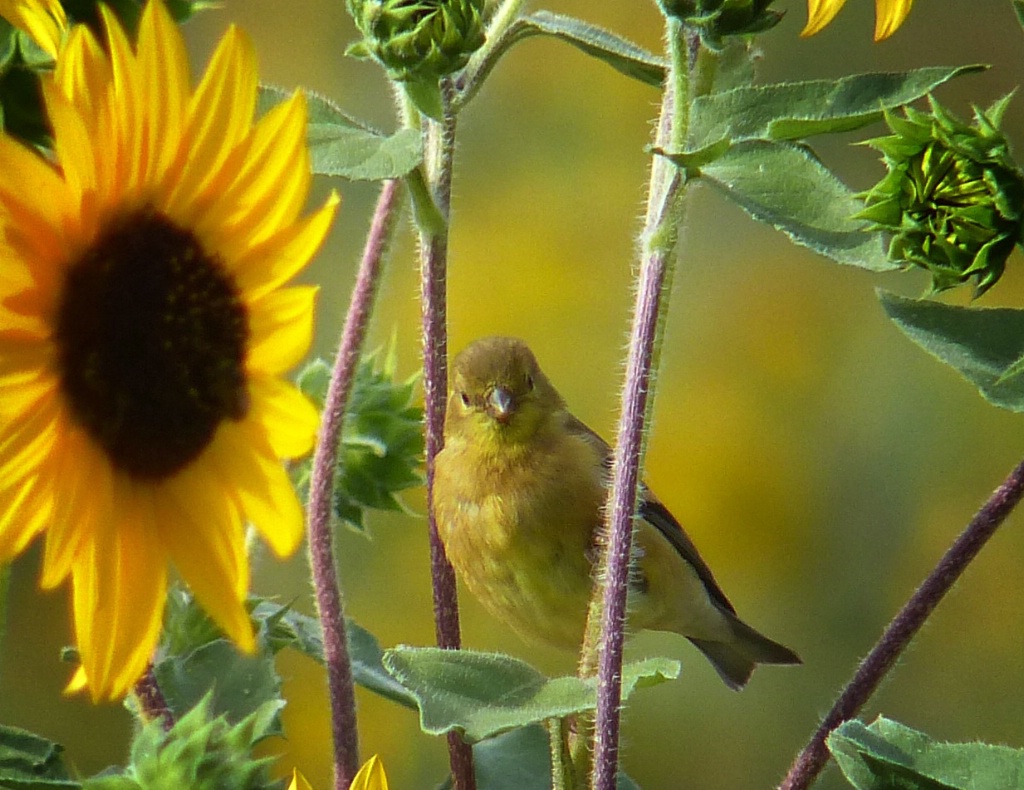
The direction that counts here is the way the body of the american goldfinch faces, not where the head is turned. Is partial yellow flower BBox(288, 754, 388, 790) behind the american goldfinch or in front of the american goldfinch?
in front

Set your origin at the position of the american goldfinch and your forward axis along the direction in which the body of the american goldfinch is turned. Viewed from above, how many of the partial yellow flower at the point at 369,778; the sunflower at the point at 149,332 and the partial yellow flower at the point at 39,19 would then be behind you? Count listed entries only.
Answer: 0

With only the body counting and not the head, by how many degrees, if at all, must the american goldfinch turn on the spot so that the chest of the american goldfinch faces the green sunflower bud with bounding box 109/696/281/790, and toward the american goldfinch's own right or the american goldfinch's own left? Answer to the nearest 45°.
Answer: approximately 45° to the american goldfinch's own right

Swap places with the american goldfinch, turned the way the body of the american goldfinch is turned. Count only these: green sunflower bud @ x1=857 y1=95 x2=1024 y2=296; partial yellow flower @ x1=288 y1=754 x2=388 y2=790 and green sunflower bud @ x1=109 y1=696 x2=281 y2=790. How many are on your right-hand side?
2

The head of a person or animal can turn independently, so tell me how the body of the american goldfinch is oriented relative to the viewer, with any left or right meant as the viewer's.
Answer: facing the viewer and to the left of the viewer

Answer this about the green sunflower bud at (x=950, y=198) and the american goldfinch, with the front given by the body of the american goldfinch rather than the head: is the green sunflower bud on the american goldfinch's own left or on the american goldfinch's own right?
on the american goldfinch's own left

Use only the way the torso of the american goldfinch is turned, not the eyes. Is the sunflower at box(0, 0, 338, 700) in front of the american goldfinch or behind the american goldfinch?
in front
